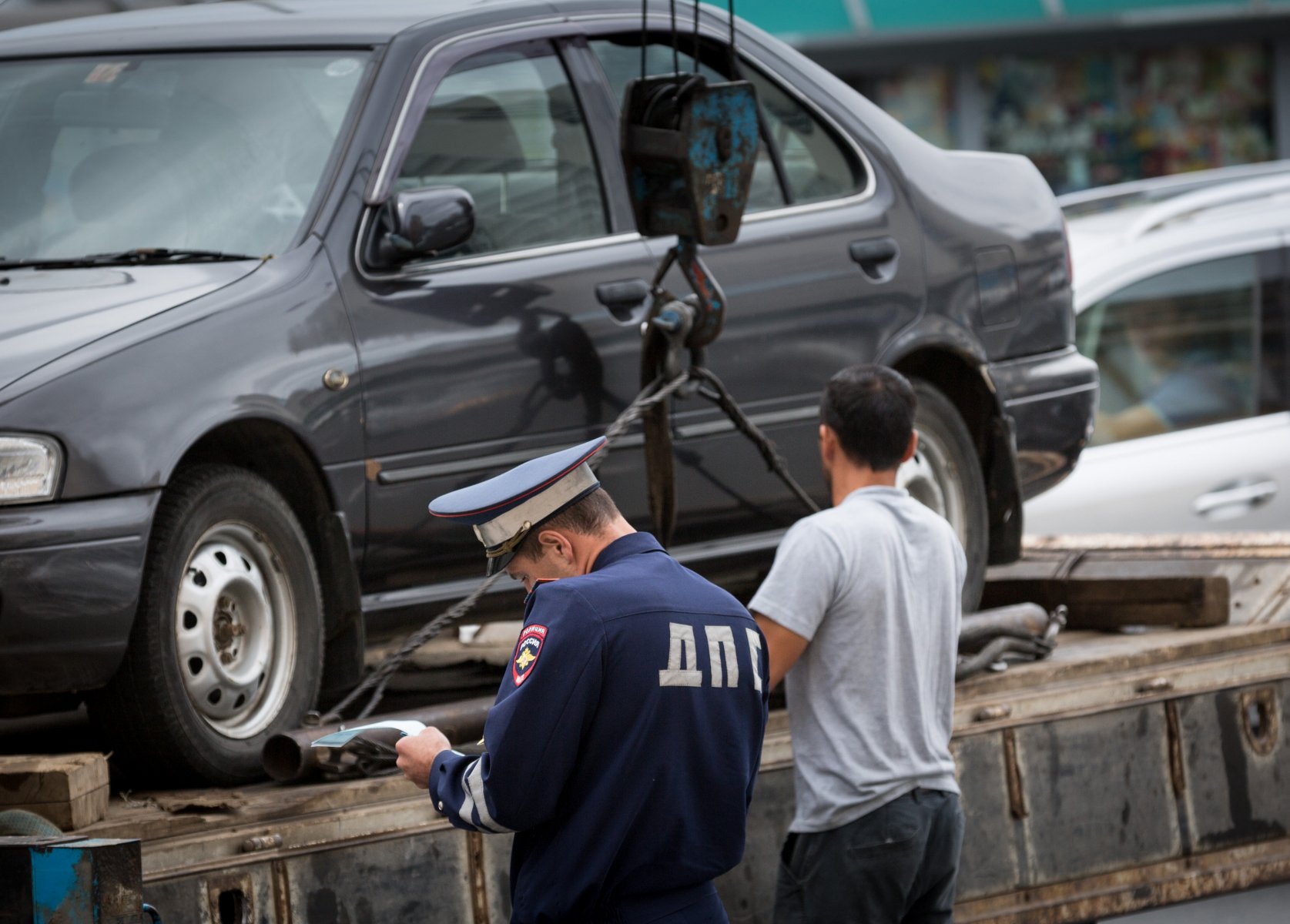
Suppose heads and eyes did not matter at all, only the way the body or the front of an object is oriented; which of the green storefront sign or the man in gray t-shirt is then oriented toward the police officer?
the green storefront sign

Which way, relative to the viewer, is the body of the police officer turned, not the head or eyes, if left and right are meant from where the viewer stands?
facing away from the viewer and to the left of the viewer

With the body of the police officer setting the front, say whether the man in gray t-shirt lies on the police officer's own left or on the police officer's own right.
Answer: on the police officer's own right

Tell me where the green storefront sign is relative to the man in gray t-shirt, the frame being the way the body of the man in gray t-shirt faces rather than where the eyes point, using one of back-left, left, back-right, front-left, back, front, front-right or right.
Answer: front-right

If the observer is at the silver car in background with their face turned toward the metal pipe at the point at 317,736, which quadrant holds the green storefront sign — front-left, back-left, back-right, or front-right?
back-right

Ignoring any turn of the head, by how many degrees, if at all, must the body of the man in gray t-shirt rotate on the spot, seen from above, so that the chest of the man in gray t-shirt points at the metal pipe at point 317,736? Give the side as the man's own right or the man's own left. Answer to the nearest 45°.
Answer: approximately 45° to the man's own left

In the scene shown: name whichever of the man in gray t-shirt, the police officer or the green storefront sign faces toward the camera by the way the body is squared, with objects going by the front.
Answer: the green storefront sign

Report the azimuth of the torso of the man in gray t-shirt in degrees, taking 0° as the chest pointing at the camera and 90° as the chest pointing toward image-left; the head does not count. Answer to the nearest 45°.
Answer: approximately 135°

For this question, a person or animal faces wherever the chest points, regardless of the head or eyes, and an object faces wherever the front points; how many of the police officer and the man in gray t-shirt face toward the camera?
0

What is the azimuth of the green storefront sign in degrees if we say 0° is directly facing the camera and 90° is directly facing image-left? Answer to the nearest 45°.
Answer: approximately 0°

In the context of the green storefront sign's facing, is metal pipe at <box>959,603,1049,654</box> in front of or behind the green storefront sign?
in front

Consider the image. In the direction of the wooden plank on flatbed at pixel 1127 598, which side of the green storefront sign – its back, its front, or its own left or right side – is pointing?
front

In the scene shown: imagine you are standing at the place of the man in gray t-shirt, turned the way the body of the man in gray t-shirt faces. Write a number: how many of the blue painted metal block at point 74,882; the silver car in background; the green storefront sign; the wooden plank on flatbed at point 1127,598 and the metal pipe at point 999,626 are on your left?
1

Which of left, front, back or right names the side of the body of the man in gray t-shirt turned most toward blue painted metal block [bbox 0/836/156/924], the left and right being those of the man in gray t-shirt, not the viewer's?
left

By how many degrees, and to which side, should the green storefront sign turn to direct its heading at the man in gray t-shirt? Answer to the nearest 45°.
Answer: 0° — it already faces them

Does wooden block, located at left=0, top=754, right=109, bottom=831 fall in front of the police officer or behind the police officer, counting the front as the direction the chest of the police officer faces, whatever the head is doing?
in front
